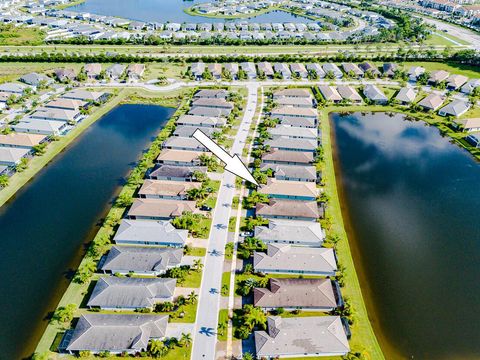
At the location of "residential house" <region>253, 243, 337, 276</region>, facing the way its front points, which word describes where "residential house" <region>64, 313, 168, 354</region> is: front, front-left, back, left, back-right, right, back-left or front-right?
front-left

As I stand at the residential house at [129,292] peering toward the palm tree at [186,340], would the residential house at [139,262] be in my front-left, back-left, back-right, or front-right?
back-left

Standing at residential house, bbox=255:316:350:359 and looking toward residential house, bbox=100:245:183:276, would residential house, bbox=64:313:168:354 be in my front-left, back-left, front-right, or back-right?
front-left

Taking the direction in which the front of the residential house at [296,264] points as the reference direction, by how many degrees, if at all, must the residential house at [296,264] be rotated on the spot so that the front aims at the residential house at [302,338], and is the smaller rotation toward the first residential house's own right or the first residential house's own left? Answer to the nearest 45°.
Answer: approximately 90° to the first residential house's own left

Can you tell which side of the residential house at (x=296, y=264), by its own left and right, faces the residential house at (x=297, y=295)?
left

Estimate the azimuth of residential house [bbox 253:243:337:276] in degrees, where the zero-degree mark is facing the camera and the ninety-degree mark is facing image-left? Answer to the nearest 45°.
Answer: approximately 90°

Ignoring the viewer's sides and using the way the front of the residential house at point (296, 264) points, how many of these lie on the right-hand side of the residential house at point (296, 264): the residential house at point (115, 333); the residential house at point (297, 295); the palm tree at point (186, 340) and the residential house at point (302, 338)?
0

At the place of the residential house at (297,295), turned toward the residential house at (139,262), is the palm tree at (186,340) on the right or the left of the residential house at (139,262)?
left

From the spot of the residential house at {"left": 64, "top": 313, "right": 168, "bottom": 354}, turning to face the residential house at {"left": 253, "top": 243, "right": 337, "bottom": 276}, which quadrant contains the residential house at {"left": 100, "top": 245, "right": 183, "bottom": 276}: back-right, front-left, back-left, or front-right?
front-left

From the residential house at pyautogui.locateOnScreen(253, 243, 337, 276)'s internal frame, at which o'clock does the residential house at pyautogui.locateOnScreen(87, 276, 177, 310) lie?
the residential house at pyautogui.locateOnScreen(87, 276, 177, 310) is roughly at 11 o'clock from the residential house at pyautogui.locateOnScreen(253, 243, 337, 276).

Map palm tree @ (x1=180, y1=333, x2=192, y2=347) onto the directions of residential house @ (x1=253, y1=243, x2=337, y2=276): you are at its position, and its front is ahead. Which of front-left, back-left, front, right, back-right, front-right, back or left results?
front-left

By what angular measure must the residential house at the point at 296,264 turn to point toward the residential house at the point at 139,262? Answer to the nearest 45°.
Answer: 0° — it already faces it

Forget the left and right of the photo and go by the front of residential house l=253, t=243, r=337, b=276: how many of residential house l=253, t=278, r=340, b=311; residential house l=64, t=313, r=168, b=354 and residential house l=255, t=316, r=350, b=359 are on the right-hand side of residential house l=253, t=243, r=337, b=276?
0
